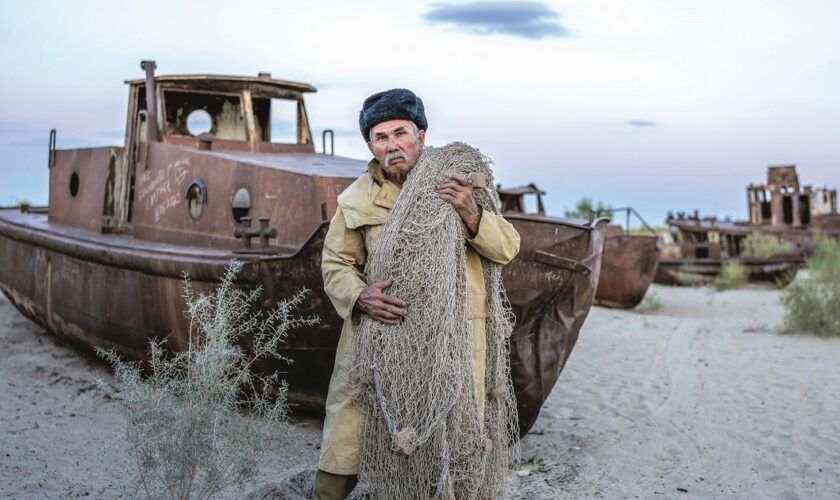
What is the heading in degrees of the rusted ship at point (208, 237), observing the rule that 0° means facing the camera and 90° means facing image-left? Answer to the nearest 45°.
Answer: approximately 315°

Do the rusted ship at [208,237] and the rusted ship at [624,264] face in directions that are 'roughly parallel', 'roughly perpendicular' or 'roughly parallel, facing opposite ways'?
roughly parallel

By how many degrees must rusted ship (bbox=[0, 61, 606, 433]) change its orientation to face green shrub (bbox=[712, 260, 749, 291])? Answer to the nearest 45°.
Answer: approximately 90° to its left

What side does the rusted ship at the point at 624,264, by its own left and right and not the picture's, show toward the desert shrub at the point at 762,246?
left

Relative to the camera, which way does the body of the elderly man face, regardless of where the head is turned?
toward the camera

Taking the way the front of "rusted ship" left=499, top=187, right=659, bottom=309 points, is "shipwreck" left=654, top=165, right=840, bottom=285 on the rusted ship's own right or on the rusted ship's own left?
on the rusted ship's own left

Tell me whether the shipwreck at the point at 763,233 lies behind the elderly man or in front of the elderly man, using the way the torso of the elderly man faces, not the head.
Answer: behind

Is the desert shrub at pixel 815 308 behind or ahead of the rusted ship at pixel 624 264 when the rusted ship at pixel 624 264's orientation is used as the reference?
ahead

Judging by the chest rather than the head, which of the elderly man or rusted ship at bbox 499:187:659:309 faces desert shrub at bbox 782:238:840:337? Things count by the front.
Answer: the rusted ship

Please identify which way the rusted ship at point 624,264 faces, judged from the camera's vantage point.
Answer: facing the viewer and to the right of the viewer

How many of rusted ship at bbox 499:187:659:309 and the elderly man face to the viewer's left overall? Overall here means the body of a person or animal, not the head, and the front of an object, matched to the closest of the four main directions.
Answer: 0

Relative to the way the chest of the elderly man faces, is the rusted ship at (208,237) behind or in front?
behind

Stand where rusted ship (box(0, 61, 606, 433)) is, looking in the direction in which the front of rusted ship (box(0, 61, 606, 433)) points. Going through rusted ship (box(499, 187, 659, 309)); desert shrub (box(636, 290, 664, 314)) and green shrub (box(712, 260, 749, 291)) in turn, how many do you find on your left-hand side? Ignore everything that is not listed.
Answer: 3

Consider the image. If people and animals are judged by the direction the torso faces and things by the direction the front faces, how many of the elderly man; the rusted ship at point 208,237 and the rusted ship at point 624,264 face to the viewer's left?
0

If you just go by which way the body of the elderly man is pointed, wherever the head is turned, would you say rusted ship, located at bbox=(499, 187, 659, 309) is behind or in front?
behind
